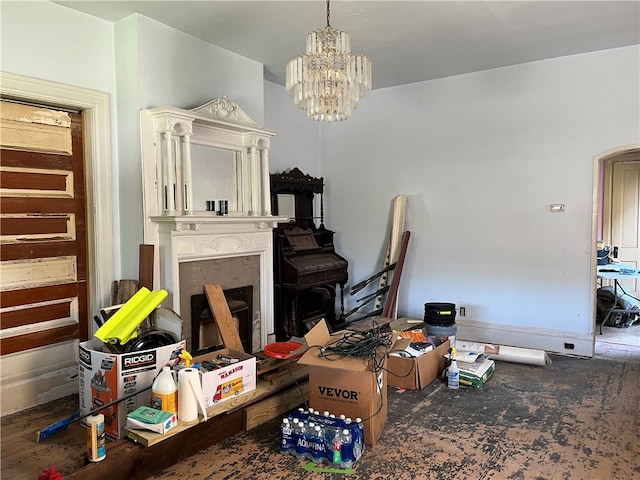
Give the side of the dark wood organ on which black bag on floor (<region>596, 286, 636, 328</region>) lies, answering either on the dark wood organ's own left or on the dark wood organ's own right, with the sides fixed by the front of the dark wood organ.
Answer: on the dark wood organ's own left

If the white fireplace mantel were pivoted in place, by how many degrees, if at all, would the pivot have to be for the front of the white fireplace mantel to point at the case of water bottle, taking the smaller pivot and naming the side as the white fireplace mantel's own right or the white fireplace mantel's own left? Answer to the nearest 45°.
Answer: approximately 45° to the white fireplace mantel's own right

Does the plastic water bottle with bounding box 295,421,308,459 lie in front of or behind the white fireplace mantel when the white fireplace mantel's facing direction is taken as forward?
in front

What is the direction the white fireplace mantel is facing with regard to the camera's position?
facing the viewer and to the right of the viewer

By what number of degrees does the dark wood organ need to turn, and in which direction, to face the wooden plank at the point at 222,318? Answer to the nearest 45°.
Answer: approximately 45° to its right

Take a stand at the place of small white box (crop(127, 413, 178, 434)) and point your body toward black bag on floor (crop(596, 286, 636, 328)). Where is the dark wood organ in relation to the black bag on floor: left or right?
left

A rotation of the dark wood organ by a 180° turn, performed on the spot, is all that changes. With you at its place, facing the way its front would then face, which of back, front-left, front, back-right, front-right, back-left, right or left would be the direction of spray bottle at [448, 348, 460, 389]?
back

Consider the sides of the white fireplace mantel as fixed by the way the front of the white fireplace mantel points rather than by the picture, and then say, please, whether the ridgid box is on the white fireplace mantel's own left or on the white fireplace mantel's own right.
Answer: on the white fireplace mantel's own right

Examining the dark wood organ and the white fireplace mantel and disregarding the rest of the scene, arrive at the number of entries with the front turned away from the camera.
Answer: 0

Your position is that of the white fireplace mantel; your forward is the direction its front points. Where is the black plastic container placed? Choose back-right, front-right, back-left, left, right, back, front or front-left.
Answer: front-left
